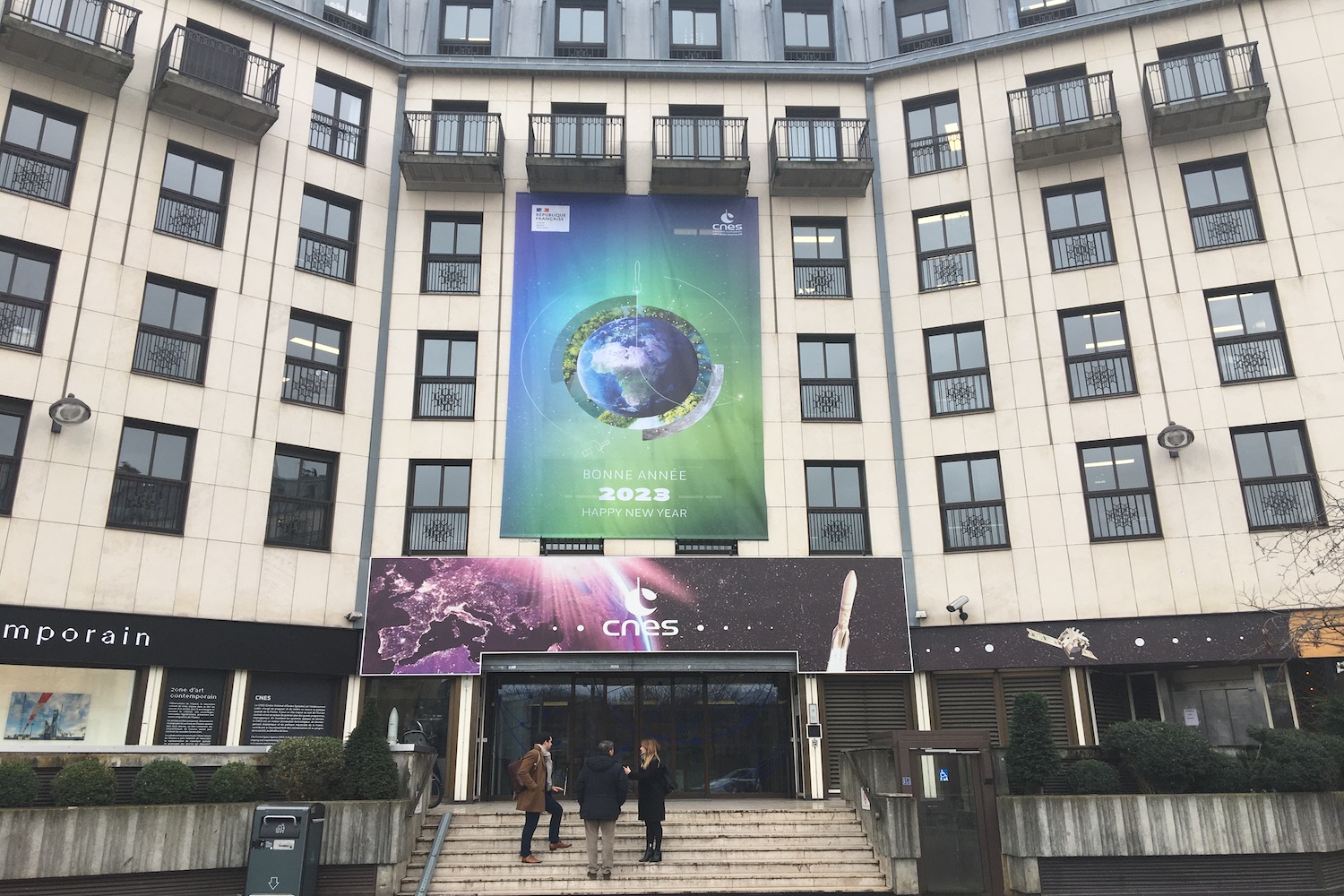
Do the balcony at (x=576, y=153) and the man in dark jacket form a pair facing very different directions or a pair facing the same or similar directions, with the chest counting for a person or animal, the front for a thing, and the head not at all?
very different directions

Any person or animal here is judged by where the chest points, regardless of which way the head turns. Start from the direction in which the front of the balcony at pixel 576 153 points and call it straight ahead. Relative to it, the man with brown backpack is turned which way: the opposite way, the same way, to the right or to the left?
to the left

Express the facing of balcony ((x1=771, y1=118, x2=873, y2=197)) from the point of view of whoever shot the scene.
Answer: facing the viewer

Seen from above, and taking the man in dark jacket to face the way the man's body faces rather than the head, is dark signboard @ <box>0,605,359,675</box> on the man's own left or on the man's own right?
on the man's own left

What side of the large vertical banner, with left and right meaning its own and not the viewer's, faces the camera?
front

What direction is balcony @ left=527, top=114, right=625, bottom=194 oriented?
toward the camera

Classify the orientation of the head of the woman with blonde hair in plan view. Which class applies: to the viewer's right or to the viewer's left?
to the viewer's left

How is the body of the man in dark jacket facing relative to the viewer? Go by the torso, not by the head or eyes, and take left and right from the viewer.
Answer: facing away from the viewer

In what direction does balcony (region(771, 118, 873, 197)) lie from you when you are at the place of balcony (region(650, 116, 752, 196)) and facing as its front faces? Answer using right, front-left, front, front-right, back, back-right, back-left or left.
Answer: left

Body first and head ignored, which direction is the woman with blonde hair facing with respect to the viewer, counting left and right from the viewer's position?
facing to the left of the viewer

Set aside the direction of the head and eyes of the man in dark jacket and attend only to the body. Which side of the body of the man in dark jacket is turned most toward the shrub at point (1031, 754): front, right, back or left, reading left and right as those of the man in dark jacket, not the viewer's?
right

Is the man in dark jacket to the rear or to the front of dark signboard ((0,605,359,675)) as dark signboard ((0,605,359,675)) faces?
to the front

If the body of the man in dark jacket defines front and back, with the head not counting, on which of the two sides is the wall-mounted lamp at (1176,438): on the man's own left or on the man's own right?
on the man's own right

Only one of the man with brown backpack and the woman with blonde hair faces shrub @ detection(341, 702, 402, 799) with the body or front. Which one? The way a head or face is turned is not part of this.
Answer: the woman with blonde hair

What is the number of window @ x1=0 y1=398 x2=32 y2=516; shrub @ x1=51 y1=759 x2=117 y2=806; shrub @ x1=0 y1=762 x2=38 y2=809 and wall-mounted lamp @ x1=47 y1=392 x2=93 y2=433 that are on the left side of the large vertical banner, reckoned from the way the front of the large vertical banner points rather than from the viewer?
0
